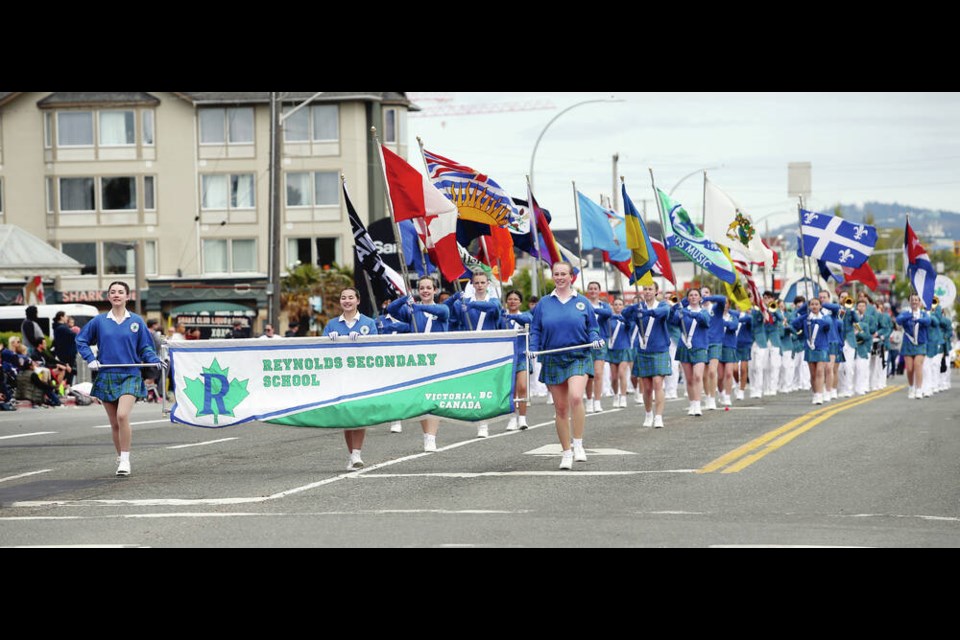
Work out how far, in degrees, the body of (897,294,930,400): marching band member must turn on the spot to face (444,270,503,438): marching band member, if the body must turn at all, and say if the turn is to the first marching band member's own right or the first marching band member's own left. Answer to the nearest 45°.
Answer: approximately 45° to the first marching band member's own right

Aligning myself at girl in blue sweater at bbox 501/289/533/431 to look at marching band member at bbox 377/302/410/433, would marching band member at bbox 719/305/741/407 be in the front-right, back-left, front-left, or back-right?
back-right

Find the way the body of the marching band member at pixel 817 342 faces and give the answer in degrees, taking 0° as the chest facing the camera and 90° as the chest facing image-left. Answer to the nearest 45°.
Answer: approximately 0°

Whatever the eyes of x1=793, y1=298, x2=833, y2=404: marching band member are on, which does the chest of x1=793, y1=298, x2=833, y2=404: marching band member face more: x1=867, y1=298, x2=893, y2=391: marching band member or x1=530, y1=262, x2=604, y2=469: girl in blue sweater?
the girl in blue sweater
